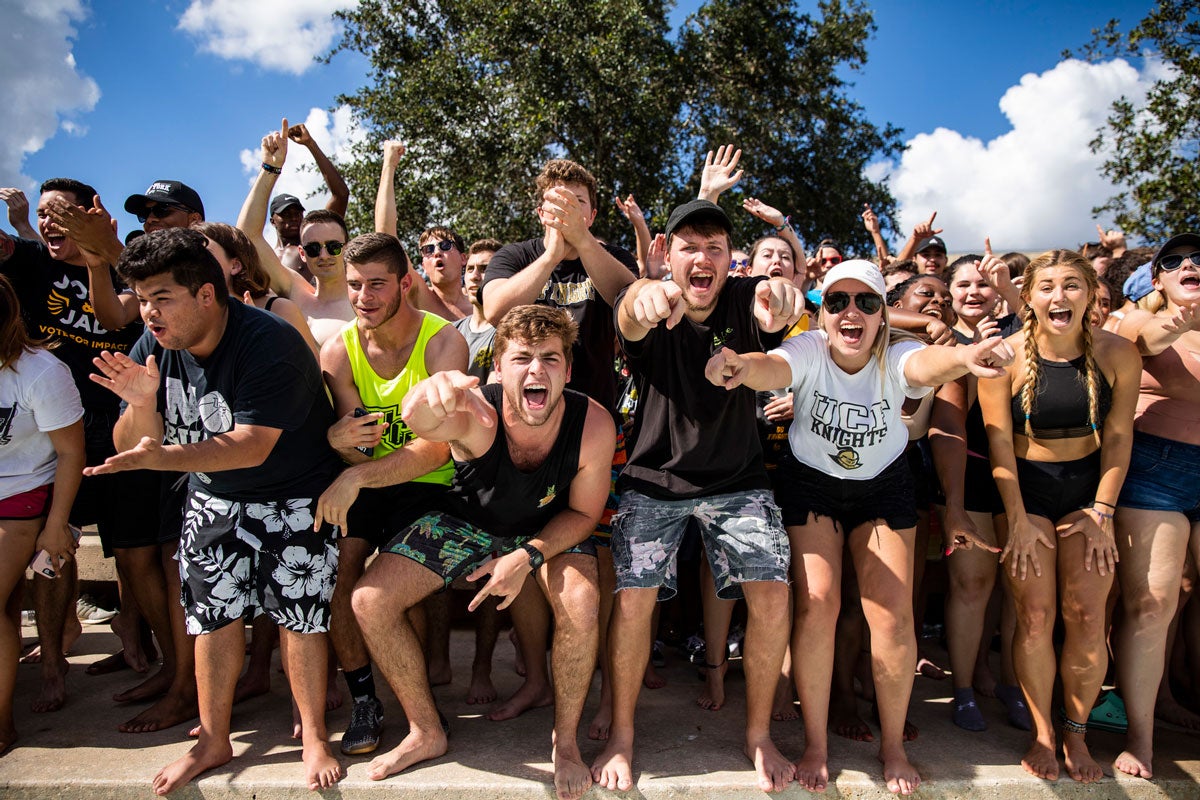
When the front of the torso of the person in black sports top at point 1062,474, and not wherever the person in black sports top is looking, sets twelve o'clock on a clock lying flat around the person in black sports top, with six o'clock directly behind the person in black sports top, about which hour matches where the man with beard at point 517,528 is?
The man with beard is roughly at 2 o'clock from the person in black sports top.

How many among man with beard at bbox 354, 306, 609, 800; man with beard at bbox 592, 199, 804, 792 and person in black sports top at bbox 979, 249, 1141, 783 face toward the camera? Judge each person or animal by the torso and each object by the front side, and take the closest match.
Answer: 3

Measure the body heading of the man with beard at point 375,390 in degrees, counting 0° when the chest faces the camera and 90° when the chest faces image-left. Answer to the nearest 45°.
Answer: approximately 45°

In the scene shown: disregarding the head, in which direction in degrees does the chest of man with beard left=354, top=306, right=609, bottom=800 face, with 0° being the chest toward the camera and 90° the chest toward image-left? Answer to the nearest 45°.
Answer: approximately 0°

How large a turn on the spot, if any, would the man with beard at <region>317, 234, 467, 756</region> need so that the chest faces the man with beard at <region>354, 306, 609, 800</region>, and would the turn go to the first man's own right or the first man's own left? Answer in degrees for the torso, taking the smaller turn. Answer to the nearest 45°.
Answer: approximately 90° to the first man's own left

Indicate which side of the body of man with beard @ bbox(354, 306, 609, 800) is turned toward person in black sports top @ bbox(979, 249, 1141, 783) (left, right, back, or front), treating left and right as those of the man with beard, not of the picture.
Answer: left

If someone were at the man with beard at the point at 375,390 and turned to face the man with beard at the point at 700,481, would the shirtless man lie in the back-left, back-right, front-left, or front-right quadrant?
back-left

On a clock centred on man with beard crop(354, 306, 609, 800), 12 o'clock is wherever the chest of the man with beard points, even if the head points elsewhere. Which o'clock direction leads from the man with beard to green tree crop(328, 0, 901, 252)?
The green tree is roughly at 6 o'clock from the man with beard.

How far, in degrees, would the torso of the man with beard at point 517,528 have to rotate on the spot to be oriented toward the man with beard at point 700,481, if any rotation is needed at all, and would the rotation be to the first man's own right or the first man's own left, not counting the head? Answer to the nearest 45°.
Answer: approximately 90° to the first man's own left
